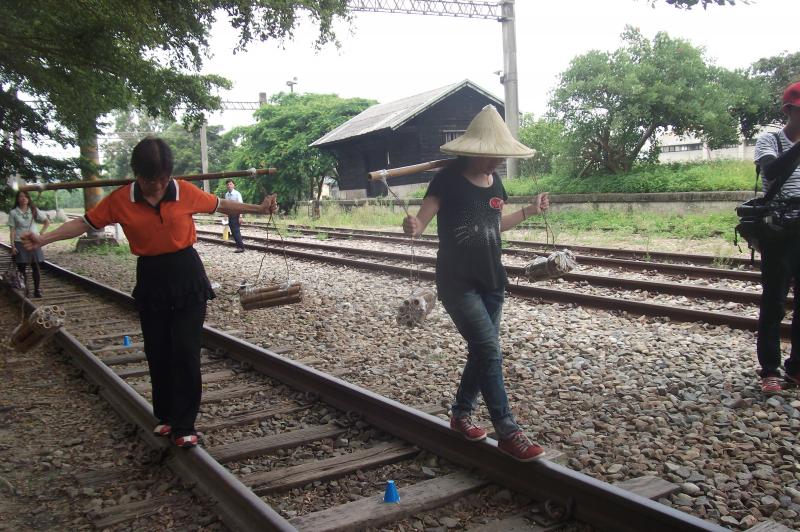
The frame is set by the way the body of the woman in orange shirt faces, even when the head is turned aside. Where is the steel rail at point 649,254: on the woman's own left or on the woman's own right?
on the woman's own left

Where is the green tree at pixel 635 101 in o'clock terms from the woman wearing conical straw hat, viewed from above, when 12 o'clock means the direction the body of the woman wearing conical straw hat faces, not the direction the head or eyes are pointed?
The green tree is roughly at 8 o'clock from the woman wearing conical straw hat.

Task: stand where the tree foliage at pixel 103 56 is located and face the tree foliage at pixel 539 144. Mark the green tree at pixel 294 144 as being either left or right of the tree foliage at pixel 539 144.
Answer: left

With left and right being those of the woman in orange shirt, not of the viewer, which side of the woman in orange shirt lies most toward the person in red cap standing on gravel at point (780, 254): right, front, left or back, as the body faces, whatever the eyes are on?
left

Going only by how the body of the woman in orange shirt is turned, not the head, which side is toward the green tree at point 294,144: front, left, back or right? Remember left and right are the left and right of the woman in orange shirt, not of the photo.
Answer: back

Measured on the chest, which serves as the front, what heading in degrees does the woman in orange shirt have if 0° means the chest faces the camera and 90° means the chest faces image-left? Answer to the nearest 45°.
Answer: approximately 0°

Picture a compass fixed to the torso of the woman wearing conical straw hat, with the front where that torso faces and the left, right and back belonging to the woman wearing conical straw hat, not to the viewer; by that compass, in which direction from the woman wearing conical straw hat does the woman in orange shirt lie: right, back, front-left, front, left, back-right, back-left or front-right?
back-right

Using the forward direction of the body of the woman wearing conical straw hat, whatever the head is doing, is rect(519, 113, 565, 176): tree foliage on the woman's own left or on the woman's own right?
on the woman's own left
